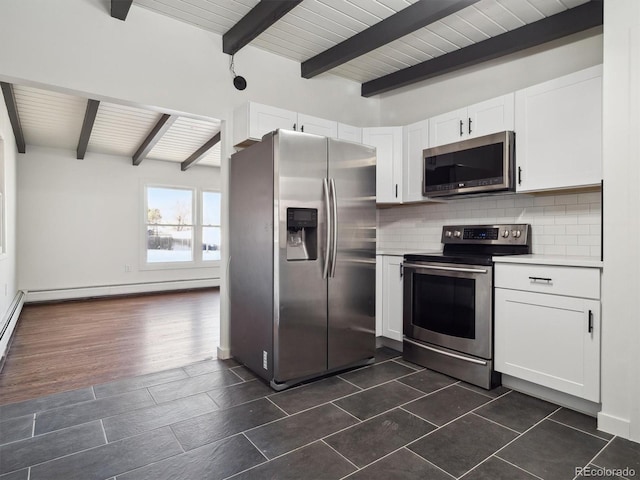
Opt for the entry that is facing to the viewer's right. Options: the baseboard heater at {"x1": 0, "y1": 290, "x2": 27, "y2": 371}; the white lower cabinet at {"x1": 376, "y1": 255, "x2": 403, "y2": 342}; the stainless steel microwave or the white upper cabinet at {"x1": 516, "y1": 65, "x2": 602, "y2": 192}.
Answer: the baseboard heater

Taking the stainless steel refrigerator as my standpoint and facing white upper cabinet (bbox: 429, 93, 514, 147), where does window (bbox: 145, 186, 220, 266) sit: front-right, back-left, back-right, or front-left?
back-left

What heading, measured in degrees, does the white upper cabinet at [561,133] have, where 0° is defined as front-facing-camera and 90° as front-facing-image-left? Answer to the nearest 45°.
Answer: approximately 45°

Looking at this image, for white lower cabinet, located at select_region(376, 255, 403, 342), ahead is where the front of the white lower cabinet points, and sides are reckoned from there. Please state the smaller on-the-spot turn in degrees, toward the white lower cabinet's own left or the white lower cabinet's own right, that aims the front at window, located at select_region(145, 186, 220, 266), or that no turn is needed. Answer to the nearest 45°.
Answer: approximately 90° to the white lower cabinet's own right
